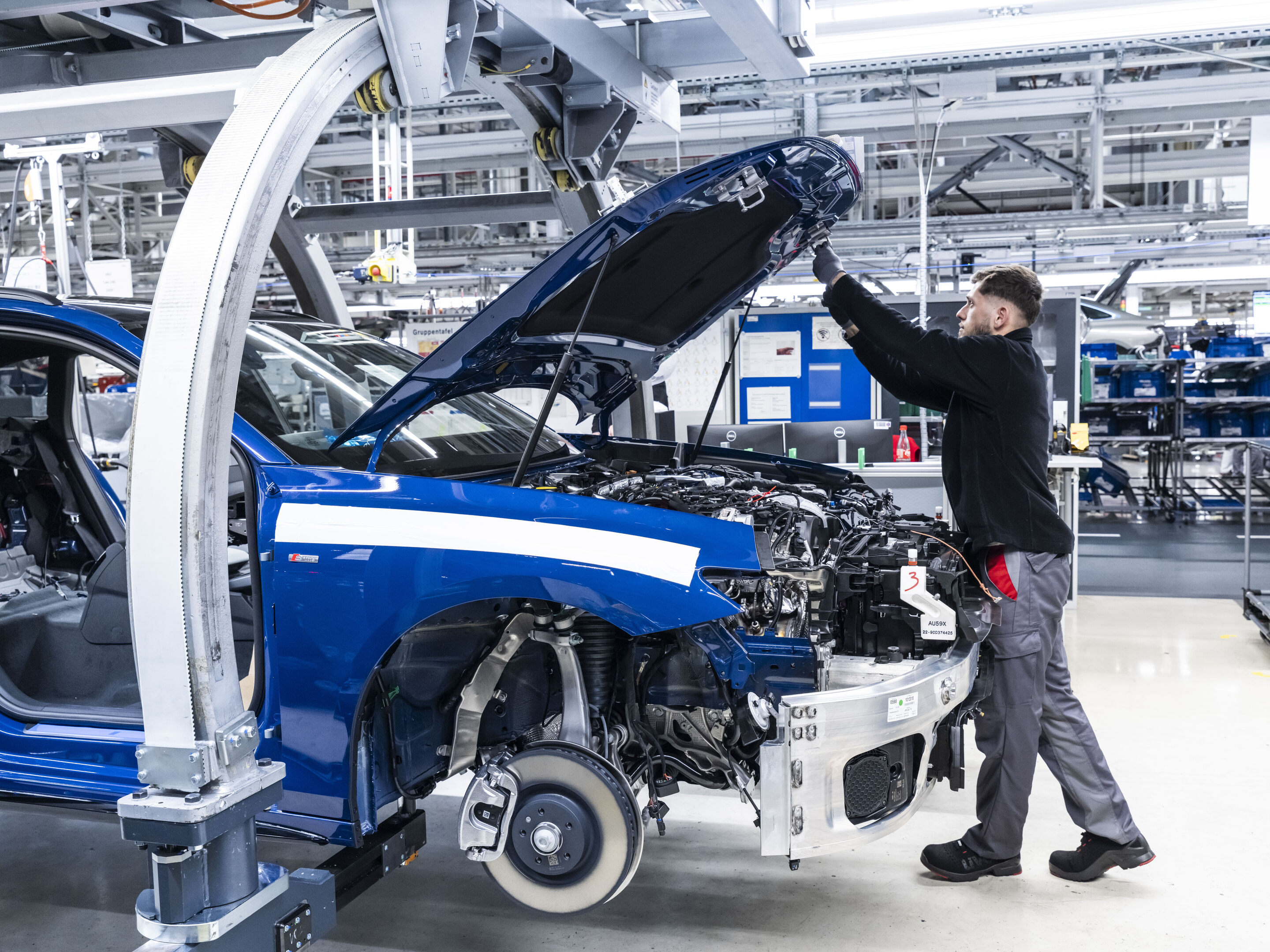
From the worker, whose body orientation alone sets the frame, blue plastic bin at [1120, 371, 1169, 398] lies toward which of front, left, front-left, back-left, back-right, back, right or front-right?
right

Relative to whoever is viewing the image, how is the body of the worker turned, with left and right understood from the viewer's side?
facing to the left of the viewer

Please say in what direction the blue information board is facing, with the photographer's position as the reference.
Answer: facing the viewer

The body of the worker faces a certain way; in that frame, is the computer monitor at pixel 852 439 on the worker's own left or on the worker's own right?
on the worker's own right

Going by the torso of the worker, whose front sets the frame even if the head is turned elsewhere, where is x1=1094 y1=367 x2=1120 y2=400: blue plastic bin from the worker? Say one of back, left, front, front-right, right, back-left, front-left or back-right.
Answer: right

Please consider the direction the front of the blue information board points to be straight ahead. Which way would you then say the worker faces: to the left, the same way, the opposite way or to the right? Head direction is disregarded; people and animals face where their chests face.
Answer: to the right

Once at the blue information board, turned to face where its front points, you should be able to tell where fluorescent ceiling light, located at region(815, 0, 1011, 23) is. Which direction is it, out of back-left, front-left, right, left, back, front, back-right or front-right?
front

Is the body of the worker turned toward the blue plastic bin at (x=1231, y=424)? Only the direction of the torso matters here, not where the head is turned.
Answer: no

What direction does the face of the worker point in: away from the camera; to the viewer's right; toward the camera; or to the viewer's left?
to the viewer's left

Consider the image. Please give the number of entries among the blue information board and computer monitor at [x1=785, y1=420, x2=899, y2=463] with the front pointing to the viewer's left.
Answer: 0
